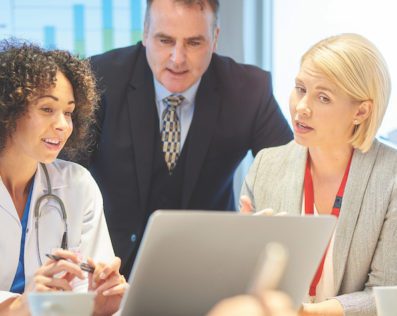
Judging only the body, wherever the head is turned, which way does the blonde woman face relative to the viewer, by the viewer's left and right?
facing the viewer and to the left of the viewer

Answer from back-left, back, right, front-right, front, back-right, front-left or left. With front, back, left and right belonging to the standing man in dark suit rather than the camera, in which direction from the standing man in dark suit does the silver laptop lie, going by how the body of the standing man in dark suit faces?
front

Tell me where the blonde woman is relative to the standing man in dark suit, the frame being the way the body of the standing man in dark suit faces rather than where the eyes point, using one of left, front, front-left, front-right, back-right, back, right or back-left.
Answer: front-left

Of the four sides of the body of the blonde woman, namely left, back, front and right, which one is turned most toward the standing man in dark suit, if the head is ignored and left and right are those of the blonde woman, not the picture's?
right

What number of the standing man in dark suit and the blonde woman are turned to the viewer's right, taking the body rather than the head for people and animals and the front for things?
0

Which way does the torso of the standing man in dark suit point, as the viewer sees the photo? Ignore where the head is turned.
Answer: toward the camera

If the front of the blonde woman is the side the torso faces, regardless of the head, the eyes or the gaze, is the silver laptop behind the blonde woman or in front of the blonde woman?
in front

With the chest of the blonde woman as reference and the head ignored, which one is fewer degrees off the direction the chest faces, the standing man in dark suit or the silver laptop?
the silver laptop

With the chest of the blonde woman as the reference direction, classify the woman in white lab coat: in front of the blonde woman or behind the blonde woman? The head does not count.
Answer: in front

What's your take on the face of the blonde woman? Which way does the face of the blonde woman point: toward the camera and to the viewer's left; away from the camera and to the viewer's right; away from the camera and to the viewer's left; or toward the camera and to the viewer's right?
toward the camera and to the viewer's left
